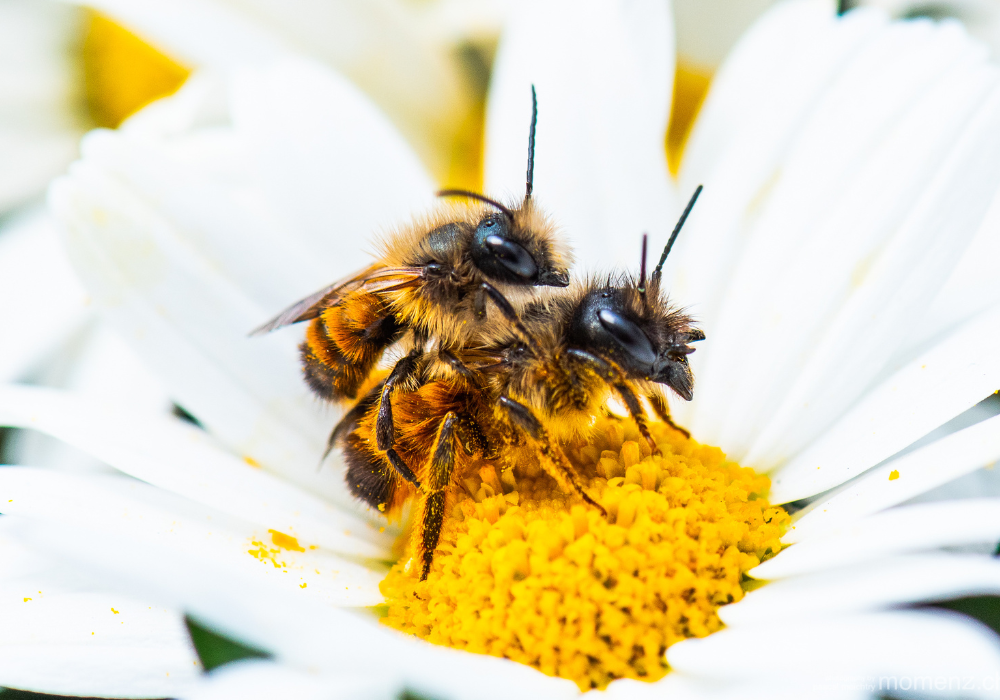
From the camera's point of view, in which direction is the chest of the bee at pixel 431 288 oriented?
to the viewer's right

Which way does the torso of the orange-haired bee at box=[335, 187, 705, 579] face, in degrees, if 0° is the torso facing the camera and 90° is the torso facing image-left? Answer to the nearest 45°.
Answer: approximately 270°
